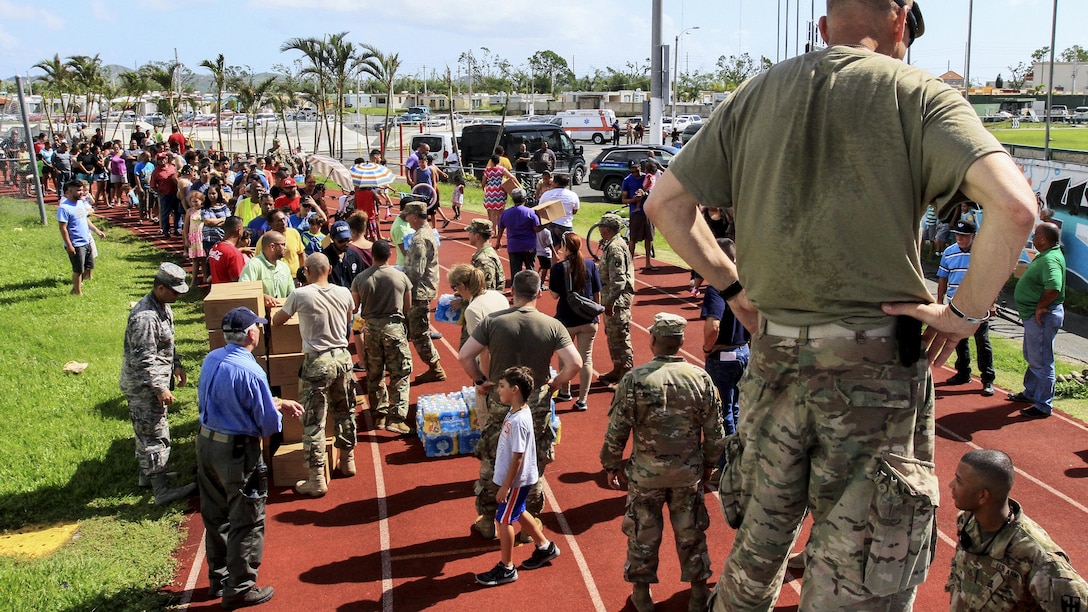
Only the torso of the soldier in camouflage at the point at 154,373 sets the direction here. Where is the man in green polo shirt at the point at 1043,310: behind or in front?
in front

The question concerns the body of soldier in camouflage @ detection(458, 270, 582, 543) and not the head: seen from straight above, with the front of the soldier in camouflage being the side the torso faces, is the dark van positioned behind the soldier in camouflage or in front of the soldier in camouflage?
in front

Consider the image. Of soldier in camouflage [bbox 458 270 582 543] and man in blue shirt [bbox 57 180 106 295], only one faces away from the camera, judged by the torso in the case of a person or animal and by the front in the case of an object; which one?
the soldier in camouflage

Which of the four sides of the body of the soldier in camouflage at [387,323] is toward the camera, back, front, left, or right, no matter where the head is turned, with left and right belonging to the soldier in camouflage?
back

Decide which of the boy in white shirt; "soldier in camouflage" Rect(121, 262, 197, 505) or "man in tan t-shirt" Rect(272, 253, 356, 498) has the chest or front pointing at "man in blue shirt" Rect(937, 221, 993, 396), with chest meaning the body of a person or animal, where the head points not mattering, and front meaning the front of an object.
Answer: the soldier in camouflage

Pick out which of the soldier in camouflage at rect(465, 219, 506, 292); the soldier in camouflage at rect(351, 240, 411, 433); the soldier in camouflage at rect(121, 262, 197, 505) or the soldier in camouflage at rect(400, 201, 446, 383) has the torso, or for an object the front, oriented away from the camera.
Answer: the soldier in camouflage at rect(351, 240, 411, 433)

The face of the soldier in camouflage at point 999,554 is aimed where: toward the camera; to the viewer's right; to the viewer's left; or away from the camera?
to the viewer's left

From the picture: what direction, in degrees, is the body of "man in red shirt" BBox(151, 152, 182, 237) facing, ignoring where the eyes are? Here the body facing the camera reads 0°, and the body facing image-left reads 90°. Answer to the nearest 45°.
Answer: approximately 0°

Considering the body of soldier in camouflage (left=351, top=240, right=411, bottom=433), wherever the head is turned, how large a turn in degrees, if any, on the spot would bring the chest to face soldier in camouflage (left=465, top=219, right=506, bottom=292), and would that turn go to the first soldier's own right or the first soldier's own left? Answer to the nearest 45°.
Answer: approximately 45° to the first soldier's own right

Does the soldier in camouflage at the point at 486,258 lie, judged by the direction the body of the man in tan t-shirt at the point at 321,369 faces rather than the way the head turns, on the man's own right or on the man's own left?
on the man's own right

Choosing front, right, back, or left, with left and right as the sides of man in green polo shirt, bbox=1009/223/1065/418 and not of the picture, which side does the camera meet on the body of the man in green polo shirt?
left

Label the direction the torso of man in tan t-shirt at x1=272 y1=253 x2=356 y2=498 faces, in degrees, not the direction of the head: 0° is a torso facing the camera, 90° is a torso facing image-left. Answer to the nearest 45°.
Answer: approximately 135°
